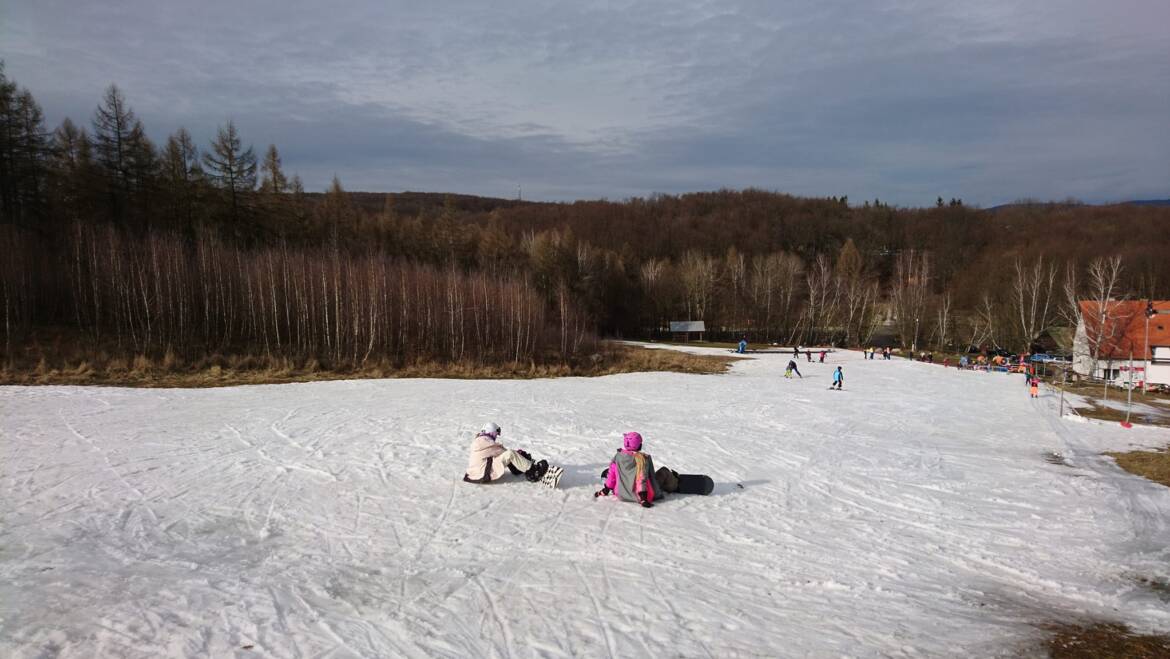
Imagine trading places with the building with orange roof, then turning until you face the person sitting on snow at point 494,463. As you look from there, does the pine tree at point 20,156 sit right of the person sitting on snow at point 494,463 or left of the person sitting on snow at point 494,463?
right

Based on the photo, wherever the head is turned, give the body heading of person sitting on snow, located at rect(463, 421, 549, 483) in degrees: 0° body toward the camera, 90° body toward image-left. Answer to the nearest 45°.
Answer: approximately 270°

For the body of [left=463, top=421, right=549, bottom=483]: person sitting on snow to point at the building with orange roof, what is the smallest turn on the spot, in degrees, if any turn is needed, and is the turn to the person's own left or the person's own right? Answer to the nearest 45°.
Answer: approximately 45° to the person's own left

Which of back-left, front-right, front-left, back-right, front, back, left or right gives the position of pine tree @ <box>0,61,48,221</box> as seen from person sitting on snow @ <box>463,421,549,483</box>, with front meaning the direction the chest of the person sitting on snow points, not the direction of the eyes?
back-left

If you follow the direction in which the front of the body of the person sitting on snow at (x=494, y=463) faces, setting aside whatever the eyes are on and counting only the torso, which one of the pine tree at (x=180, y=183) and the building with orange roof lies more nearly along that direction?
the building with orange roof

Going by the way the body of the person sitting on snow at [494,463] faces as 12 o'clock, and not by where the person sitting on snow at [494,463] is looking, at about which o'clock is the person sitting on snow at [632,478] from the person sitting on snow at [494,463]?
the person sitting on snow at [632,478] is roughly at 1 o'clock from the person sitting on snow at [494,463].

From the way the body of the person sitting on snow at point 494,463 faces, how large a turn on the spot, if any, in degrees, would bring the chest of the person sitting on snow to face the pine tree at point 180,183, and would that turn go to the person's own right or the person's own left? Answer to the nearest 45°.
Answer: approximately 135° to the person's own left

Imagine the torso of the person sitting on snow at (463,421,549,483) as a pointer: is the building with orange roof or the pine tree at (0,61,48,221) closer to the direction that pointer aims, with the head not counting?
the building with orange roof

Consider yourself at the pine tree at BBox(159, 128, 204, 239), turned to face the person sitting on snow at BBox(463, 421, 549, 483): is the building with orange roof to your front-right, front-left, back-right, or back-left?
front-left
